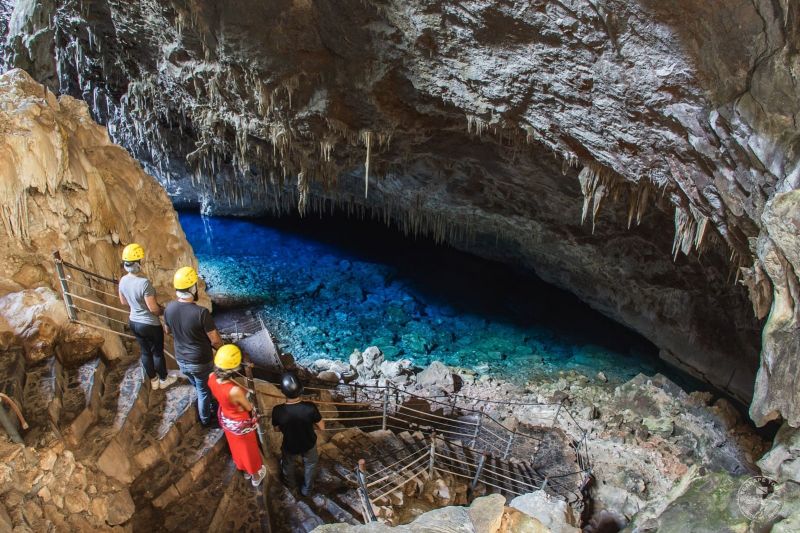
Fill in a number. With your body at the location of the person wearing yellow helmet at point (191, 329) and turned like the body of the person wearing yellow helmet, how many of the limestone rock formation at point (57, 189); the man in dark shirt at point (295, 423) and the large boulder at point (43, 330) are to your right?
1

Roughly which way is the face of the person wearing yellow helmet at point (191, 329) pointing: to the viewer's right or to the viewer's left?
to the viewer's right

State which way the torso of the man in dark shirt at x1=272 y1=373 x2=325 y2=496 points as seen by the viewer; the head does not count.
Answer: away from the camera

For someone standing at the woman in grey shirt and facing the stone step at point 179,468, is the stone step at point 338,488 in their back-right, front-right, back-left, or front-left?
front-left

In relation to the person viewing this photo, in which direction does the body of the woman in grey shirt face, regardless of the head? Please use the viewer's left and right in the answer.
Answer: facing away from the viewer and to the right of the viewer

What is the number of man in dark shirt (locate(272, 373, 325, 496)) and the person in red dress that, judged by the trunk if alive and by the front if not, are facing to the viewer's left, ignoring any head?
0

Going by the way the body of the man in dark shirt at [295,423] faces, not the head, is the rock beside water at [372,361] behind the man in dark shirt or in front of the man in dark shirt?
in front

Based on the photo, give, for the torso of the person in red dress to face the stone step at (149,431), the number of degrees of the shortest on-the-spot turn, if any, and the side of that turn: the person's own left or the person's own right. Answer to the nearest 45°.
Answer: approximately 90° to the person's own left

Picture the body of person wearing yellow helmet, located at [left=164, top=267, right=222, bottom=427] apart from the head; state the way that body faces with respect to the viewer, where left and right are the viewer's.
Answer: facing away from the viewer and to the right of the viewer

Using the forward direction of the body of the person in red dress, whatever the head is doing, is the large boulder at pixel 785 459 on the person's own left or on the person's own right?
on the person's own right

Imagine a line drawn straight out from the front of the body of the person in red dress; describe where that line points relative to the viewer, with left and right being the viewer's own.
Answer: facing away from the viewer and to the right of the viewer

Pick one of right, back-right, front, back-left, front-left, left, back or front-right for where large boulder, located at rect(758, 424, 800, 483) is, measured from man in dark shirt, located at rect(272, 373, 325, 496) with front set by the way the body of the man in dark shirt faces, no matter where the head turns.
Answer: right

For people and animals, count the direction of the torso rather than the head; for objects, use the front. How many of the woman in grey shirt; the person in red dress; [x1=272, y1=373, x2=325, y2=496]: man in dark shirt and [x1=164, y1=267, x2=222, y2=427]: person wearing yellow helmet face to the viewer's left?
0

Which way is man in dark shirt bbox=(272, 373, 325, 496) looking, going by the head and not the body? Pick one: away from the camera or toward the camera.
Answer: away from the camera

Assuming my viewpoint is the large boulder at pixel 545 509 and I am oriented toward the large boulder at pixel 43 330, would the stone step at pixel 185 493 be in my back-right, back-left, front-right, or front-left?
front-left

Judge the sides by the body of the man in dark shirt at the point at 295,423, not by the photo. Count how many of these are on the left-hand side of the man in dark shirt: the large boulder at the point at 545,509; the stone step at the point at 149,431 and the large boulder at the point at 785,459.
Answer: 1

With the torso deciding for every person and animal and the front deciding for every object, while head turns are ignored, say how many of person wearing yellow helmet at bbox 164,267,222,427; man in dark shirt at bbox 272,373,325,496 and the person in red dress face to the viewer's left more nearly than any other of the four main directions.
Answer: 0
